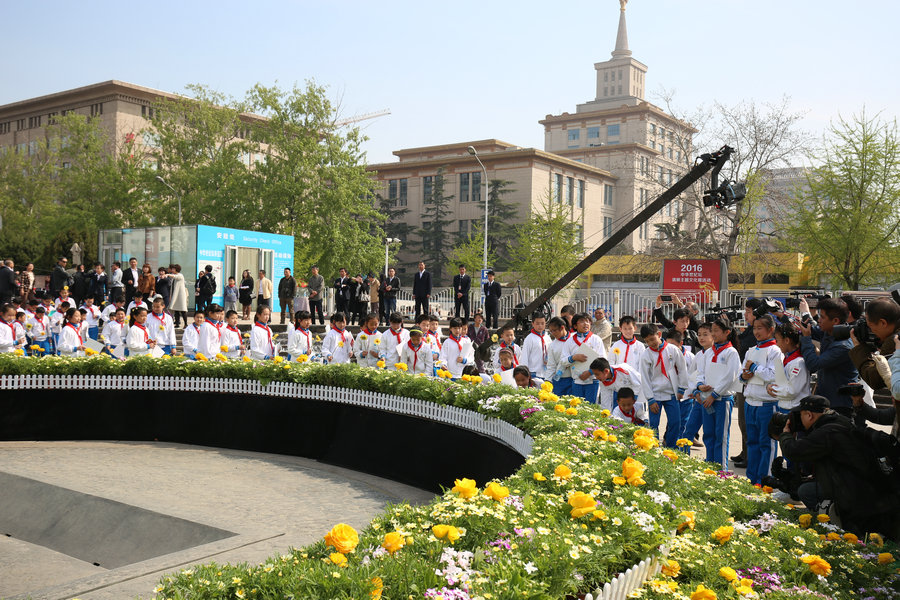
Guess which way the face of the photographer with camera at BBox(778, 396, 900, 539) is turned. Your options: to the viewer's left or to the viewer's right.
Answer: to the viewer's left

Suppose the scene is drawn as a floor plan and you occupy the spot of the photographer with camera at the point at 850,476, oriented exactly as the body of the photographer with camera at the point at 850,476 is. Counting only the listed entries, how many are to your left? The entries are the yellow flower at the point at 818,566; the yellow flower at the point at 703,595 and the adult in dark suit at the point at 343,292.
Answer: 2

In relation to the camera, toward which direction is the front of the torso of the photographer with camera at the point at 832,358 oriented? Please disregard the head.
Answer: to the viewer's left

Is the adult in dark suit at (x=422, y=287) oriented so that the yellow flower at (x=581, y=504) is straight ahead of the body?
yes

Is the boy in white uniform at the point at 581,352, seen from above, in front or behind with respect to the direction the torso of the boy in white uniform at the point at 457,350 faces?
in front

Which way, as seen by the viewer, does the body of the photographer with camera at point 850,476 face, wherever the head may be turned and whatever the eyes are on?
to the viewer's left

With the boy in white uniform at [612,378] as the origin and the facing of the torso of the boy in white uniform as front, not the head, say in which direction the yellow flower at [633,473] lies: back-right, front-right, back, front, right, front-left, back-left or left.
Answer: front-left

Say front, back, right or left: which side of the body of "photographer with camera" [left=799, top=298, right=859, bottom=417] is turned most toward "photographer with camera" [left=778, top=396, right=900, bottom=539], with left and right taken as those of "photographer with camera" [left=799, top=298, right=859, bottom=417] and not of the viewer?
left

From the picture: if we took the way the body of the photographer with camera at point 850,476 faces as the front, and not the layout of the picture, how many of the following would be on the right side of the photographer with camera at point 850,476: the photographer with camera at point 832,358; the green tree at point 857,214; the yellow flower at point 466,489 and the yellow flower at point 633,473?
2

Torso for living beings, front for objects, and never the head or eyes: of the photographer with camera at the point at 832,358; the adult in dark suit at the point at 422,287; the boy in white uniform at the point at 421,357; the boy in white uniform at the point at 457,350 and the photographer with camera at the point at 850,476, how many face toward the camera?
3

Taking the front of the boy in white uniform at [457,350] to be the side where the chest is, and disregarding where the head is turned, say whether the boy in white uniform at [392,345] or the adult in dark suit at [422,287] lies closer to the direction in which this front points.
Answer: the boy in white uniform

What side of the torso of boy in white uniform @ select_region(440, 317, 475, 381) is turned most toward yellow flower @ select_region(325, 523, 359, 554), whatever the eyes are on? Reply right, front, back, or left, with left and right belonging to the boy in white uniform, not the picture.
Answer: front

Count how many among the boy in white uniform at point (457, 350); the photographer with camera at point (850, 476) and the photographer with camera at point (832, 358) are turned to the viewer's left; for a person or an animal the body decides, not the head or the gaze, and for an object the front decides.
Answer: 2

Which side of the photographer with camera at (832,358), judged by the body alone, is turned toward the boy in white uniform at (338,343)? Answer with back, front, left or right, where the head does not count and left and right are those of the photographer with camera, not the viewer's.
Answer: front

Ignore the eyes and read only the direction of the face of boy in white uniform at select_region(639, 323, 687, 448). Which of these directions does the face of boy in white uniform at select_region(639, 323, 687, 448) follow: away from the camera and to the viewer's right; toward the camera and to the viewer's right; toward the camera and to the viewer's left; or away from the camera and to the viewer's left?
toward the camera and to the viewer's left
